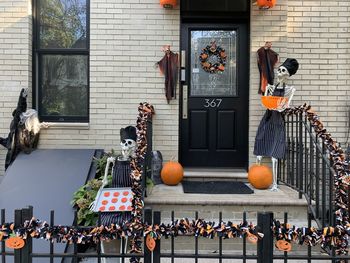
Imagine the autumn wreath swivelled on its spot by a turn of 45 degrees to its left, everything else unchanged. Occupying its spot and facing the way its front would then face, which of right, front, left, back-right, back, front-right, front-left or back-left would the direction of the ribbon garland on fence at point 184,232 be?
front-right

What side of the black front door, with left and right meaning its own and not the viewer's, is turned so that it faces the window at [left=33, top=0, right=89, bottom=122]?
right

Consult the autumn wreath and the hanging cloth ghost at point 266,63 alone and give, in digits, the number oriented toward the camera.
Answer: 2

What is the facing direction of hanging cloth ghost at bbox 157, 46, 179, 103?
toward the camera

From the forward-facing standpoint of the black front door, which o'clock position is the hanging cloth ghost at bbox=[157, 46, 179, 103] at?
The hanging cloth ghost is roughly at 2 o'clock from the black front door.

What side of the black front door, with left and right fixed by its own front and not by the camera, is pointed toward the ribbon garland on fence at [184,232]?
front

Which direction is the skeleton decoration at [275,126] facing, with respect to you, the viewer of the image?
facing the viewer and to the left of the viewer

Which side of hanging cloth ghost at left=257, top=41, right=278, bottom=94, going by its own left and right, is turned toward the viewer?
front

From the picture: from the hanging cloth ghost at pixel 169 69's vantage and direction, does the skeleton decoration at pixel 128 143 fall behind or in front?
in front

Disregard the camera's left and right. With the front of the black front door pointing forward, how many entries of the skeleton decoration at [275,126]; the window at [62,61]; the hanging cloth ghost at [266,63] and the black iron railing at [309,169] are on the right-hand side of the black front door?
1

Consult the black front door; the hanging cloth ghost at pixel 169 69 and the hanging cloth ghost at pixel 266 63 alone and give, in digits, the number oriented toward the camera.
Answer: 3

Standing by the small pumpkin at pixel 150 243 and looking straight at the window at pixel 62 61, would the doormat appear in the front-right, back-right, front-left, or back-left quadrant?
front-right

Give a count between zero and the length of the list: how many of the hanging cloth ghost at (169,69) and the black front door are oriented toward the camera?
2

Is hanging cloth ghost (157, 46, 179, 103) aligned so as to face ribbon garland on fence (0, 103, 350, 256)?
yes
